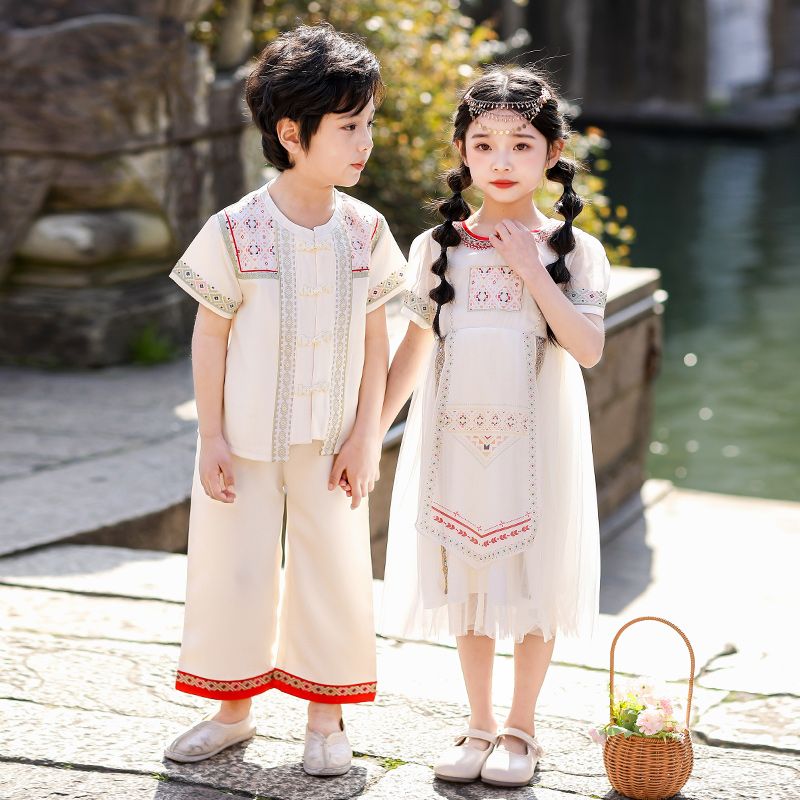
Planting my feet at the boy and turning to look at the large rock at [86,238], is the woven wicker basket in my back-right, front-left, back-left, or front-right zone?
back-right

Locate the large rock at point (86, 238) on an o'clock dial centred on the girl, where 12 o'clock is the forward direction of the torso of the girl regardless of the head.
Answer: The large rock is roughly at 5 o'clock from the girl.

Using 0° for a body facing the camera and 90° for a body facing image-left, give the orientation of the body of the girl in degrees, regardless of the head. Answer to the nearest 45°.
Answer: approximately 0°

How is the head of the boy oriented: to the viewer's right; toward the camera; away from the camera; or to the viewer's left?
to the viewer's right
